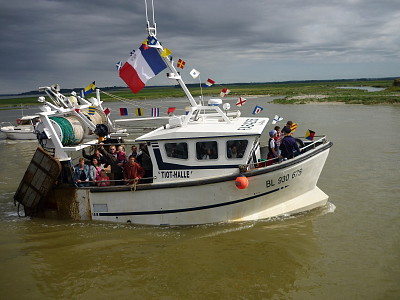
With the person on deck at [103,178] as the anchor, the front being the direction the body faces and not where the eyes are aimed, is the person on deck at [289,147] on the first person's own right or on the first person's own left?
on the first person's own left

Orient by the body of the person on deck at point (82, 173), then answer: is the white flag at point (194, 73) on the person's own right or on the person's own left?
on the person's own left

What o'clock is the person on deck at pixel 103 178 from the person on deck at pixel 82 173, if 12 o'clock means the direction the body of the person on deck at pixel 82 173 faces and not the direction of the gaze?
the person on deck at pixel 103 178 is roughly at 10 o'clock from the person on deck at pixel 82 173.

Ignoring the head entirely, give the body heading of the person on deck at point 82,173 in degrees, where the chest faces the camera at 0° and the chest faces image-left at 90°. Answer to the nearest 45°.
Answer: approximately 0°

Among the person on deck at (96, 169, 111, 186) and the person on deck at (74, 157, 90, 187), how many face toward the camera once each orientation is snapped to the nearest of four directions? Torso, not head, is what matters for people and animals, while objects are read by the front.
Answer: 2

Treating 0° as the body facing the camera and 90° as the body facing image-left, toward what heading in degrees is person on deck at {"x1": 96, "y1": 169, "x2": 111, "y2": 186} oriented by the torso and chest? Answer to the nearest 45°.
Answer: approximately 0°

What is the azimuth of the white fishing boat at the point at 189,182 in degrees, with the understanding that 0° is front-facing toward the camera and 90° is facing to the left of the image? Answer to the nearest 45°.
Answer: approximately 270°
